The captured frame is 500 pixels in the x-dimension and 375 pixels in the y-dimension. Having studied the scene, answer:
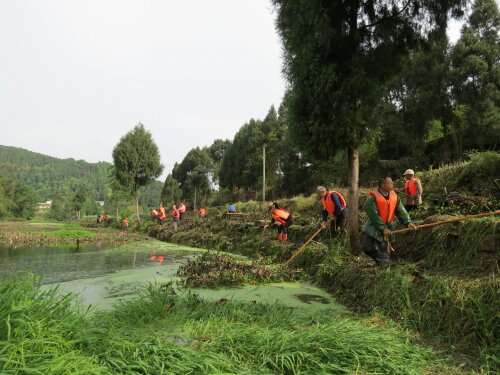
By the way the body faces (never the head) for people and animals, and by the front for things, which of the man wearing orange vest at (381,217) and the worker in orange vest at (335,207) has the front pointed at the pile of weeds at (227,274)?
the worker in orange vest

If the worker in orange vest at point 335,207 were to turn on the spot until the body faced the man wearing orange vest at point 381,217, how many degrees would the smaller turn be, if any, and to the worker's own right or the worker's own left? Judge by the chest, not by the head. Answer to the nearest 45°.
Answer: approximately 45° to the worker's own left

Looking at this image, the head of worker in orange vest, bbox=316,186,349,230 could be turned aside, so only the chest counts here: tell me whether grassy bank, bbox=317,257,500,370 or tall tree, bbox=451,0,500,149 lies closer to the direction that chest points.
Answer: the grassy bank

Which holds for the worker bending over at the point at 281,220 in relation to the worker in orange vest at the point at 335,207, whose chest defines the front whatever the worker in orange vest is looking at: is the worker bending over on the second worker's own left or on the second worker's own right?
on the second worker's own right

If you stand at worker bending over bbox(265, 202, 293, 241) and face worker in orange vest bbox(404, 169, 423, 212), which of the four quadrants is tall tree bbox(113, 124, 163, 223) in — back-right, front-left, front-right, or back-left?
back-left

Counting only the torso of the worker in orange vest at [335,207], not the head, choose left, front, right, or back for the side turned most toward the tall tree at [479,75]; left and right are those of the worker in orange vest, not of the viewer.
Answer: back
